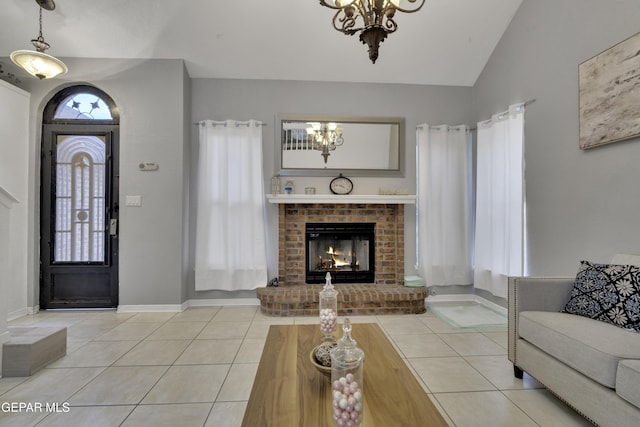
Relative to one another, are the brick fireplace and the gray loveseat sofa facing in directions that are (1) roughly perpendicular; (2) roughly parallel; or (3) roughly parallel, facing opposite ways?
roughly perpendicular

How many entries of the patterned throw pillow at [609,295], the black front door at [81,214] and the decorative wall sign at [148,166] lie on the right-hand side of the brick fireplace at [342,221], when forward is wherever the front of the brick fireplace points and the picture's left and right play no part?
2

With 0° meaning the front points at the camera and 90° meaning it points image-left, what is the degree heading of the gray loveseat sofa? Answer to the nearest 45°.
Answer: approximately 45°

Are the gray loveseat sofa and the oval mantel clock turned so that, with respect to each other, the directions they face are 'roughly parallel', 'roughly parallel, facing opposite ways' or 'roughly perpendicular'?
roughly perpendicular

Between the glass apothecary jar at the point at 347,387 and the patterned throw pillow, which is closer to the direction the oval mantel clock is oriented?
the glass apothecary jar

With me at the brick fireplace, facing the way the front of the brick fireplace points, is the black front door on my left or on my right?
on my right

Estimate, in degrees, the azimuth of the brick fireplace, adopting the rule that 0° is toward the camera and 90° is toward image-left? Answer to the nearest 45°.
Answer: approximately 0°

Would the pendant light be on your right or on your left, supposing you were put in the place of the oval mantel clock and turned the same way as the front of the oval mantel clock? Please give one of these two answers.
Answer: on your right

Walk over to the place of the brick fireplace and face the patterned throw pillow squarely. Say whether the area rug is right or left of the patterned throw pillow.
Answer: left

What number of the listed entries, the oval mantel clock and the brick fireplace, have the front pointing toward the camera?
2

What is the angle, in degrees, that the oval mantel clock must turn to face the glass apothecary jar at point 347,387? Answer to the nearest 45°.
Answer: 0° — it already faces it

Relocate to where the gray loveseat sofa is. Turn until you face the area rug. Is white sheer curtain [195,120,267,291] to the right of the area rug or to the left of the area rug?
left
